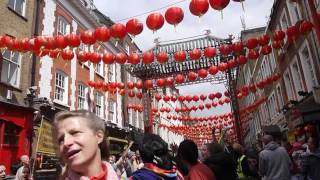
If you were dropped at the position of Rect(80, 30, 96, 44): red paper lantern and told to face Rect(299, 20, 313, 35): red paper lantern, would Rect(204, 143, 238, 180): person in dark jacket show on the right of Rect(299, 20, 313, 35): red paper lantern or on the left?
right

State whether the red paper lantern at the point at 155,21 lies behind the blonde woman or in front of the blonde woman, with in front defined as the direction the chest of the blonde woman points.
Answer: behind

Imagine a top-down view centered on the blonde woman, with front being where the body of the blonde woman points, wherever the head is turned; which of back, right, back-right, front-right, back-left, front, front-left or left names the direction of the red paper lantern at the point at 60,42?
back-right

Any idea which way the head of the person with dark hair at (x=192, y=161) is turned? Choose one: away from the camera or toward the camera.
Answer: away from the camera

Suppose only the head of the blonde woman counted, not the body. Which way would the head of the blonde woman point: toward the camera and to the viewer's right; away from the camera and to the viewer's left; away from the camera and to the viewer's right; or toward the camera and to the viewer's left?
toward the camera and to the viewer's left

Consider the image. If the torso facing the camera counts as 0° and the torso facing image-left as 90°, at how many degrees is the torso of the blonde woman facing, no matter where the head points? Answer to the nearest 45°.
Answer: approximately 45°

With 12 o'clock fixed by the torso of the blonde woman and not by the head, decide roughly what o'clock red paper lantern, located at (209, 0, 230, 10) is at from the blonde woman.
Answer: The red paper lantern is roughly at 6 o'clock from the blonde woman.

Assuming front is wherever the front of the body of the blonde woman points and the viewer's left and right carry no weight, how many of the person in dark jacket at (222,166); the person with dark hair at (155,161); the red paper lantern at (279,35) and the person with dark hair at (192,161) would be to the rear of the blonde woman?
4

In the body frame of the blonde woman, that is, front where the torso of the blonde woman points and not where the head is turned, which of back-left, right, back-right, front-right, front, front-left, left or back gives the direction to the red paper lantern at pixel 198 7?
back

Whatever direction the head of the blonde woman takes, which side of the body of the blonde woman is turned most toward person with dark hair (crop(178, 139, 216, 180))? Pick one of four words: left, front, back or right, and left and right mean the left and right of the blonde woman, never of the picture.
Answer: back

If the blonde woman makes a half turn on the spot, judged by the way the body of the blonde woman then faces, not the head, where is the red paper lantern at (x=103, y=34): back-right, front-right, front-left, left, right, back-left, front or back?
front-left

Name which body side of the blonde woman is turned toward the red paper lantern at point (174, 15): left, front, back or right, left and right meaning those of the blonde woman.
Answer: back
